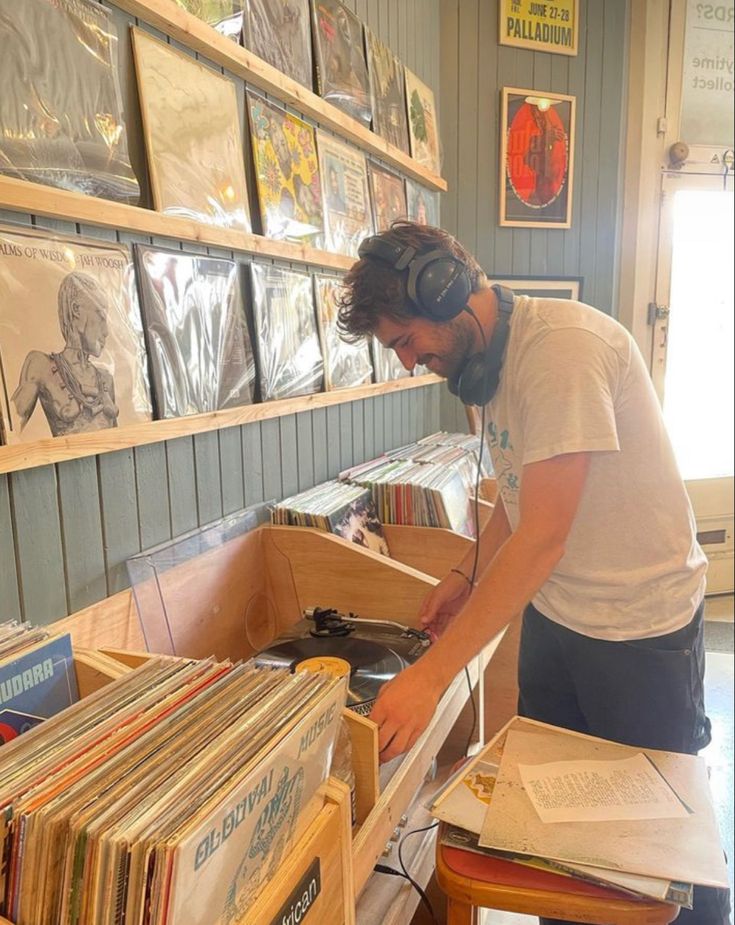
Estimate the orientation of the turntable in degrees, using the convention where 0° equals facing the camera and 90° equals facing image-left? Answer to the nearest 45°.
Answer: approximately 315°

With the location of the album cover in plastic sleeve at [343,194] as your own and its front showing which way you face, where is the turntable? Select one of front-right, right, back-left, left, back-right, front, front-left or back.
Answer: front-right

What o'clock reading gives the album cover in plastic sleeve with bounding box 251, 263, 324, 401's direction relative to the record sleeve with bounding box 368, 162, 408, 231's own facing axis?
The album cover in plastic sleeve is roughly at 2 o'clock from the record sleeve.

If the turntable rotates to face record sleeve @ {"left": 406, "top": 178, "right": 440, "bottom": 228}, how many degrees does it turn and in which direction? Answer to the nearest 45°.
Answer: approximately 135° to its left

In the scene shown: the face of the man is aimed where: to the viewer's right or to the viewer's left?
to the viewer's left

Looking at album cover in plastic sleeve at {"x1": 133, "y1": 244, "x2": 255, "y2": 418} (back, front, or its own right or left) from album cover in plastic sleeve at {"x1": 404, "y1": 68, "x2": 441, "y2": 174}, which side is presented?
left

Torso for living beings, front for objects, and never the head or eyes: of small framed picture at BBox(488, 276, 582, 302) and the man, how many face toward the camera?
1

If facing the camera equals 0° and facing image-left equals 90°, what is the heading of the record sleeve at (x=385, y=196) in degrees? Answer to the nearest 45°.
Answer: approximately 315°

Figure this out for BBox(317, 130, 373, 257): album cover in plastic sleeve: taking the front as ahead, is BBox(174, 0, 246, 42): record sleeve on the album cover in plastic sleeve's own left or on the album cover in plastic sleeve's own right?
on the album cover in plastic sleeve's own right

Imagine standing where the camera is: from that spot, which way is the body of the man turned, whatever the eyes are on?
to the viewer's left
